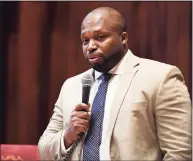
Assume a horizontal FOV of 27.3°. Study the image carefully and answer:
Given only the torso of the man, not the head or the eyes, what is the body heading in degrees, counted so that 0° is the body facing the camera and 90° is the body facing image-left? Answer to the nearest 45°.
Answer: approximately 45°

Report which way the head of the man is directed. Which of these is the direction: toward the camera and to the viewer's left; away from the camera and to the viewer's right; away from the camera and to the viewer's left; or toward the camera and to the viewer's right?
toward the camera and to the viewer's left
